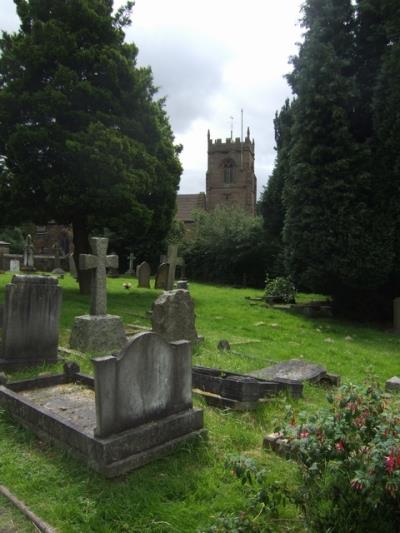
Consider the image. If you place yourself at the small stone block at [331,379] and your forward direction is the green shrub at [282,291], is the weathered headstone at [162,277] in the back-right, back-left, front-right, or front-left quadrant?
front-left

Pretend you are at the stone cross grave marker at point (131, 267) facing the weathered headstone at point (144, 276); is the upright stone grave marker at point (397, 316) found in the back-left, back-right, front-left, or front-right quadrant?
front-left

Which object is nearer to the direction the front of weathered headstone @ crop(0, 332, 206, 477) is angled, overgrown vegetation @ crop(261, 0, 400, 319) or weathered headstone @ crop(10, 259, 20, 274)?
the weathered headstone
